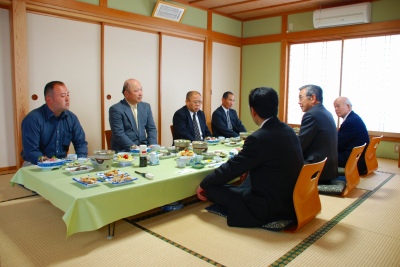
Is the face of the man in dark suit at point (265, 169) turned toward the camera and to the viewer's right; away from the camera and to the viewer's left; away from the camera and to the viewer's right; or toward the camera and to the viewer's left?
away from the camera and to the viewer's left

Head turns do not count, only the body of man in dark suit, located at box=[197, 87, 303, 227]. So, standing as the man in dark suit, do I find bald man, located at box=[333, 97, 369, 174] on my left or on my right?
on my right

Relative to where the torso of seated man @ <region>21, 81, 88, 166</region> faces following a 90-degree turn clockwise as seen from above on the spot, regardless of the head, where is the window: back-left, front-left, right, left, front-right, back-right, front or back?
back-left

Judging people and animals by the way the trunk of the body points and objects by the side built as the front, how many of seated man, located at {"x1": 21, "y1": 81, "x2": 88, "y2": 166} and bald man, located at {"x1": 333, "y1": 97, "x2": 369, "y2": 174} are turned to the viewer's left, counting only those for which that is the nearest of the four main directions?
1

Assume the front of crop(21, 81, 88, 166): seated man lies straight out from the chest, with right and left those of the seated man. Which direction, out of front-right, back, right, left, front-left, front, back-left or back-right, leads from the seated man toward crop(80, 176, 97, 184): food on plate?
front-right

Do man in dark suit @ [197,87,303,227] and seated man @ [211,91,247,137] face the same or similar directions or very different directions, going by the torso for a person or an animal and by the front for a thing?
very different directions

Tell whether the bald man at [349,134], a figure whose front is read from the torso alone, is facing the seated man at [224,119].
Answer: yes

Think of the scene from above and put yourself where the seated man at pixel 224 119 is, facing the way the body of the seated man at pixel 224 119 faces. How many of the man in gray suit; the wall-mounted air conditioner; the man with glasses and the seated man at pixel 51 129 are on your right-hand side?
3

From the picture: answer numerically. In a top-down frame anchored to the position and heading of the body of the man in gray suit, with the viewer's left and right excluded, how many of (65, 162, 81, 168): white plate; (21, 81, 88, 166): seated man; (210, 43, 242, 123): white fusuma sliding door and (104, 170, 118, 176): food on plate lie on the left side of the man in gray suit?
1

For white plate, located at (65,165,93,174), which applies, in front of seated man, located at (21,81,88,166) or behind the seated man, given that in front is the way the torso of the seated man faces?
in front

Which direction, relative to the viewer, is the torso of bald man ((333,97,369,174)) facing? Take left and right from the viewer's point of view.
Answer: facing to the left of the viewer

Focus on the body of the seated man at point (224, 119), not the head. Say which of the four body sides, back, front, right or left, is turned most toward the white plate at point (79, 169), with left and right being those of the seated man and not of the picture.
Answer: right

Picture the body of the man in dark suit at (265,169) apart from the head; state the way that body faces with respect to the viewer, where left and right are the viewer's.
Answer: facing away from the viewer and to the left of the viewer
